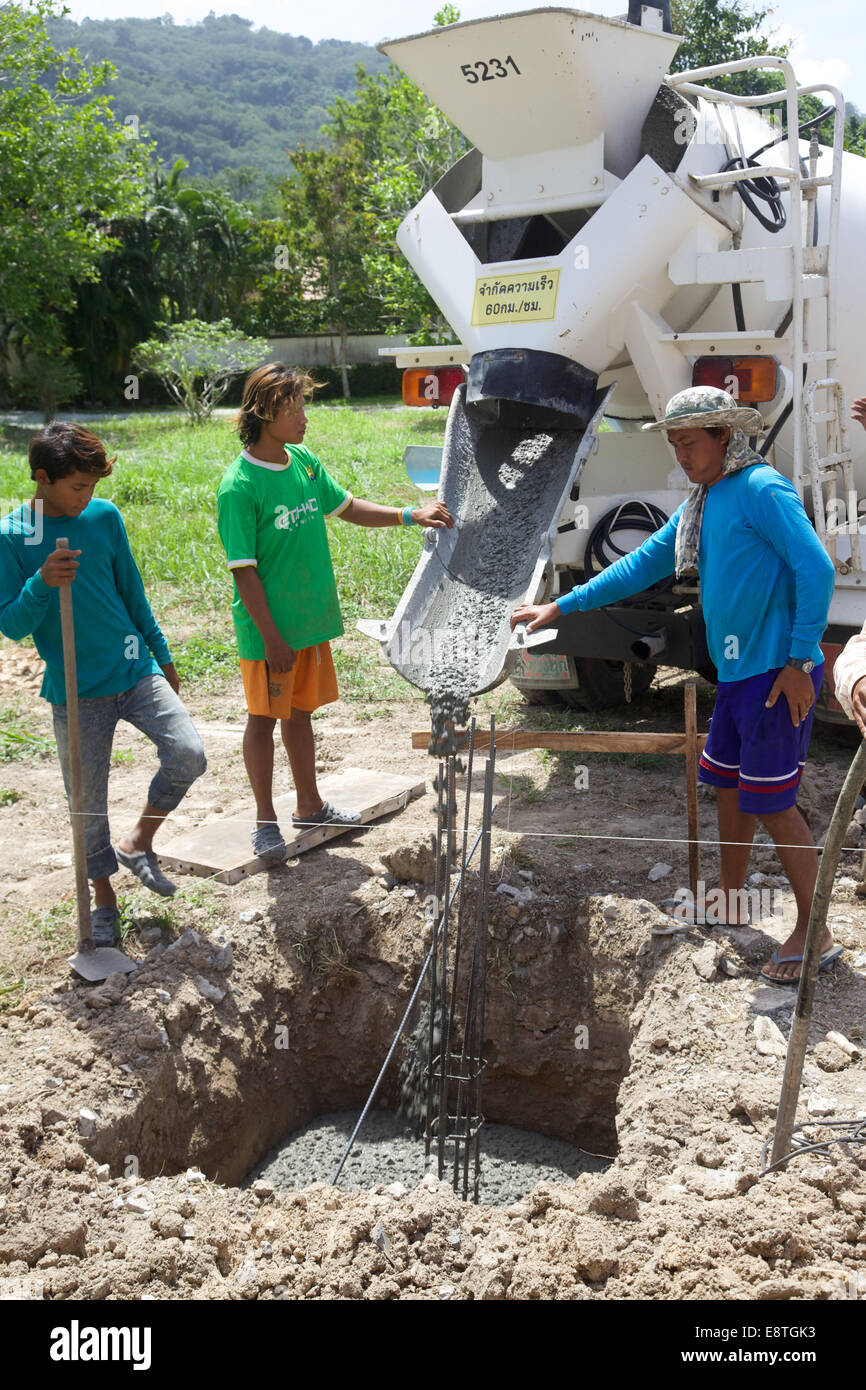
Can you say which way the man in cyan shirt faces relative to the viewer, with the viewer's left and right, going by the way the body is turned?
facing the viewer and to the right of the viewer

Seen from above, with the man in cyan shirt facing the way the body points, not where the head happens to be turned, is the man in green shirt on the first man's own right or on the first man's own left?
on the first man's own left

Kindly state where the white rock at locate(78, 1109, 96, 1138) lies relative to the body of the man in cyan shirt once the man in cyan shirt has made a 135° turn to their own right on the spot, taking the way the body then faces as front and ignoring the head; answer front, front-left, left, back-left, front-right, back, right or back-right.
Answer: left

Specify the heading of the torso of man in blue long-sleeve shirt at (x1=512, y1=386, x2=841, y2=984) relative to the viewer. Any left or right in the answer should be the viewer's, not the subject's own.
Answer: facing the viewer and to the left of the viewer

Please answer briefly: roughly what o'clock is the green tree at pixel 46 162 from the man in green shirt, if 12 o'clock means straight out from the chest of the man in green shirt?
The green tree is roughly at 7 o'clock from the man in green shirt.

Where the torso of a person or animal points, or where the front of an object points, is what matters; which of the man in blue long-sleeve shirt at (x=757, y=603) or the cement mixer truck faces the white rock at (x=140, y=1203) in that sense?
the man in blue long-sleeve shirt

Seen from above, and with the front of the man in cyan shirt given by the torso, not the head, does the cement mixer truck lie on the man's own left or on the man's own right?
on the man's own left

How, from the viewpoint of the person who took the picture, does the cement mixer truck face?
facing away from the viewer and to the right of the viewer

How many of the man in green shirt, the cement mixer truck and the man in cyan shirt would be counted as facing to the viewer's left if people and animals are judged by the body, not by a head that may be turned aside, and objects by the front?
0

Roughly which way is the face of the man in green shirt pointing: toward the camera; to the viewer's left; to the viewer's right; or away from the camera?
to the viewer's right

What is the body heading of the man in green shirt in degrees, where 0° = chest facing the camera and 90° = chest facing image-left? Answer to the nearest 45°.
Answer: approximately 315°

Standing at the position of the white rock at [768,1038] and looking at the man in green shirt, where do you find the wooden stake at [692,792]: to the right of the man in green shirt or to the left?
right

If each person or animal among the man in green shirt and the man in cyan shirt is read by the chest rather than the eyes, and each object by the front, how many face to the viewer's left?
0

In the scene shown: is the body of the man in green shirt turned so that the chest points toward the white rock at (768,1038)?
yes
